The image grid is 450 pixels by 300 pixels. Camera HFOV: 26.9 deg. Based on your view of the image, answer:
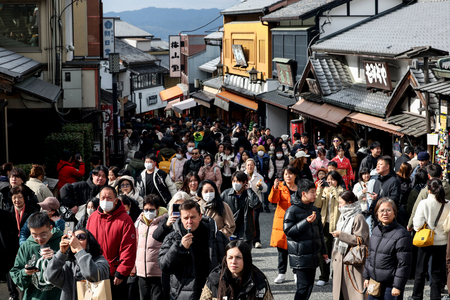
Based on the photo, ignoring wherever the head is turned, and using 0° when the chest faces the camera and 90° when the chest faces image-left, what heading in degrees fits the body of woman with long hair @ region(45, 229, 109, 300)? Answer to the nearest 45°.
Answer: approximately 45°

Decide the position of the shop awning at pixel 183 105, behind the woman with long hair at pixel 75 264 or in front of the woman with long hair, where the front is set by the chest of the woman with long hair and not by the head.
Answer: behind

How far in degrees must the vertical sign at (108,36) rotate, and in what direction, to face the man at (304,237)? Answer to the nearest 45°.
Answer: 0° — it already faces them

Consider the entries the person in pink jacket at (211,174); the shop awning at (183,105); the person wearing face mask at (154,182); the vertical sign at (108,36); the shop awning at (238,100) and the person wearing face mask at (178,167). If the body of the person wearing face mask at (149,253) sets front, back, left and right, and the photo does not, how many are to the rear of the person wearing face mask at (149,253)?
6

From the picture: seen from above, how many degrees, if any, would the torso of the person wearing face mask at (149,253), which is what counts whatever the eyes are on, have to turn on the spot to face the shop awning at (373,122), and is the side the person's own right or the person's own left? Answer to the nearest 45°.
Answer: approximately 135° to the person's own left

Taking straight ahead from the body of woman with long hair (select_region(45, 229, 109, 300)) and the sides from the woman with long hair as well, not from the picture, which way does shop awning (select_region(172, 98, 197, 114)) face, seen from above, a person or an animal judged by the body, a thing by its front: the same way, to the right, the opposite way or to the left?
to the left

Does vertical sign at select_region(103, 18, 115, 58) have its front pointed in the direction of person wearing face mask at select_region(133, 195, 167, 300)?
yes

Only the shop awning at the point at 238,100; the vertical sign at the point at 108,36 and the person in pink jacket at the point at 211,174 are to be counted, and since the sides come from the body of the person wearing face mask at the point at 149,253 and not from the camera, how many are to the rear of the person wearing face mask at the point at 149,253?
3
